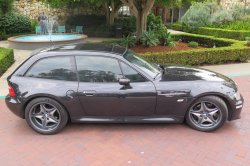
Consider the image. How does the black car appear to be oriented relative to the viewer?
to the viewer's right

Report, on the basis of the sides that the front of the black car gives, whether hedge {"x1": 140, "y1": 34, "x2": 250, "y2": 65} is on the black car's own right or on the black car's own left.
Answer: on the black car's own left

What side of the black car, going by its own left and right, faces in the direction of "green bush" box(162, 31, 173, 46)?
left

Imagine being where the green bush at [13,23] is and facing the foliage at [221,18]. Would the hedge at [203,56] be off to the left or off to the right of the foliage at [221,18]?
right

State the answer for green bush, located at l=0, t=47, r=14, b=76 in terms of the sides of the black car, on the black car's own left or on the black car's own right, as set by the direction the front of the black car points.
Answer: on the black car's own left
